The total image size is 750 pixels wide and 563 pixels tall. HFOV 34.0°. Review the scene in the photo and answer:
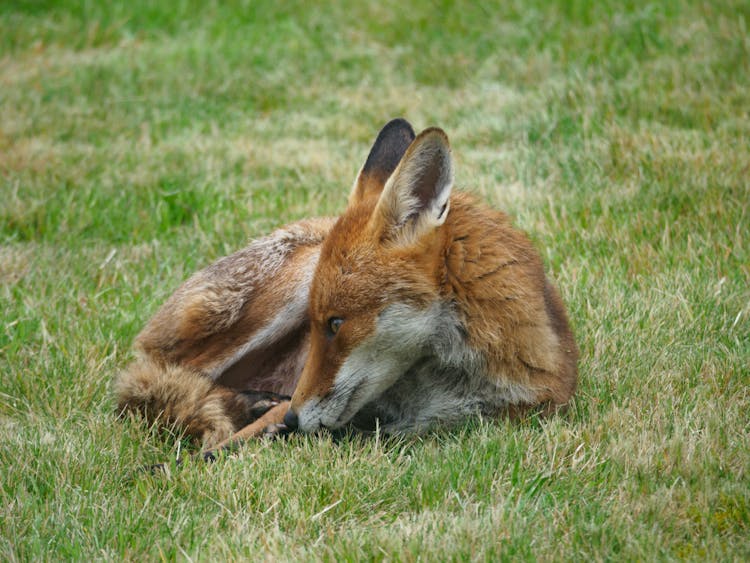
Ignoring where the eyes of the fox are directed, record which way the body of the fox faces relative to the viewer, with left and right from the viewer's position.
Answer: facing the viewer and to the right of the viewer
